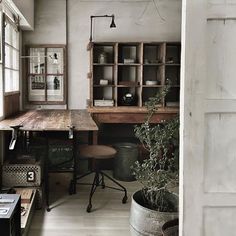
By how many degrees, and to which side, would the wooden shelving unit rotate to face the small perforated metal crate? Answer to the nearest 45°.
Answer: approximately 45° to its right

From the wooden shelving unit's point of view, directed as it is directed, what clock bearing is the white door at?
The white door is roughly at 12 o'clock from the wooden shelving unit.

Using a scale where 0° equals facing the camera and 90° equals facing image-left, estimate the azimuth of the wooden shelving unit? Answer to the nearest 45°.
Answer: approximately 0°

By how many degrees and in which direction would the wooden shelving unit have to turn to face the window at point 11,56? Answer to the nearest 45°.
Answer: approximately 45° to its right

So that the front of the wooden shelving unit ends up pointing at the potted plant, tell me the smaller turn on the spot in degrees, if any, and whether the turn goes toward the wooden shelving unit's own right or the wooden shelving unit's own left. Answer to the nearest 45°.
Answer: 0° — it already faces it

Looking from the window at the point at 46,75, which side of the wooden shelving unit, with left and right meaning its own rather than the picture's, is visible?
right

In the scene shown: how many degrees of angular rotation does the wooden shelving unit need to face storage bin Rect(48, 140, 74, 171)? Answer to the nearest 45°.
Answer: approximately 45° to its right
